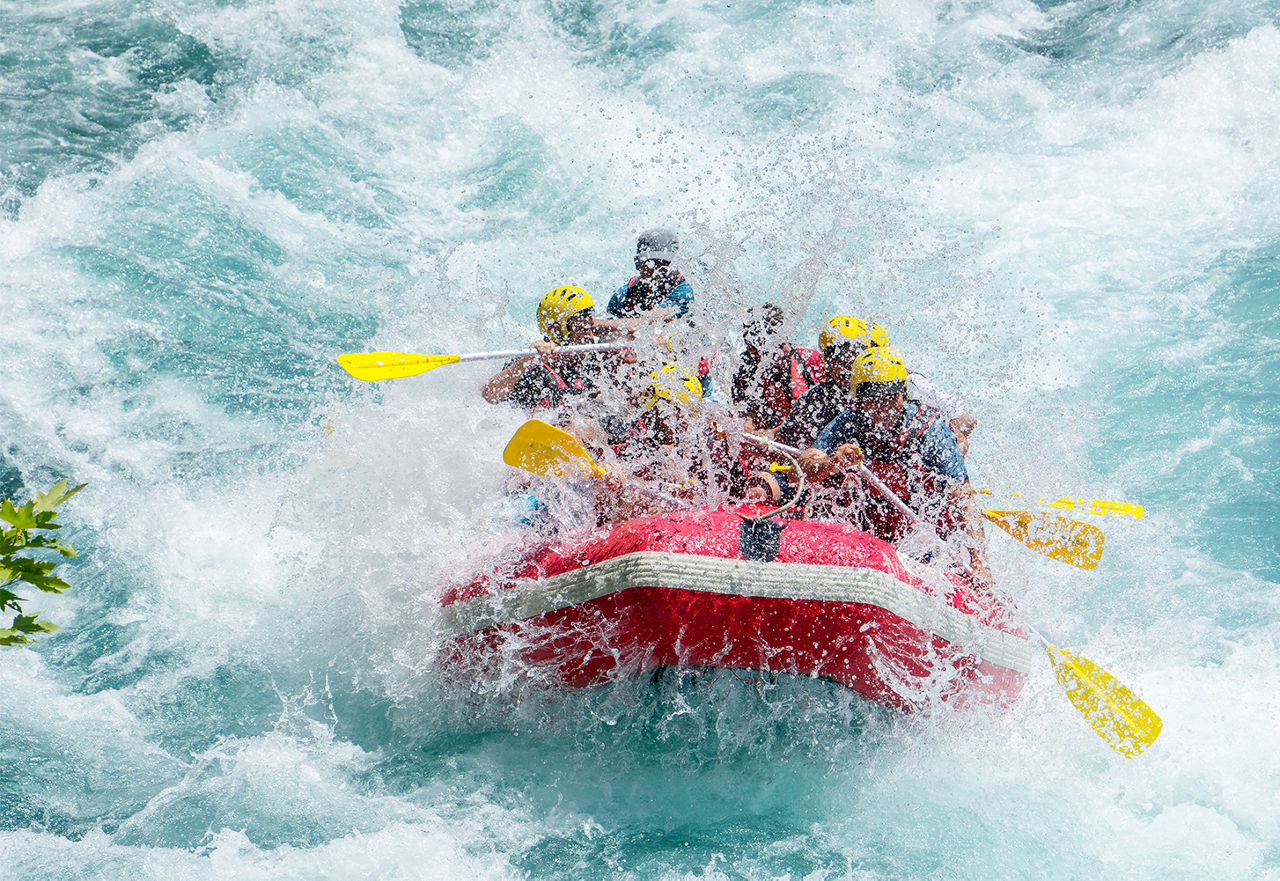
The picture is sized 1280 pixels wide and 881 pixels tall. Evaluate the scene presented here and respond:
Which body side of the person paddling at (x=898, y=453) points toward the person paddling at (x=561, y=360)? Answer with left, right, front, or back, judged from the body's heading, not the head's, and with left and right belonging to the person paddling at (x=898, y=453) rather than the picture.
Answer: right

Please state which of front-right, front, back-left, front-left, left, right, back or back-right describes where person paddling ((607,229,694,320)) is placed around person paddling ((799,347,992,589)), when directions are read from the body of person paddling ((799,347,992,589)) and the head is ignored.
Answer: back-right

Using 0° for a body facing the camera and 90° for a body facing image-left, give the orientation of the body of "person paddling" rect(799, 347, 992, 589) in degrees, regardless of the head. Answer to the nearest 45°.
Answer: approximately 0°

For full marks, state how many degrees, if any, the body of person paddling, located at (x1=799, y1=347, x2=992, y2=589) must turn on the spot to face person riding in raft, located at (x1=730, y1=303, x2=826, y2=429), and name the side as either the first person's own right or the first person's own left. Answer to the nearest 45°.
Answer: approximately 135° to the first person's own right
